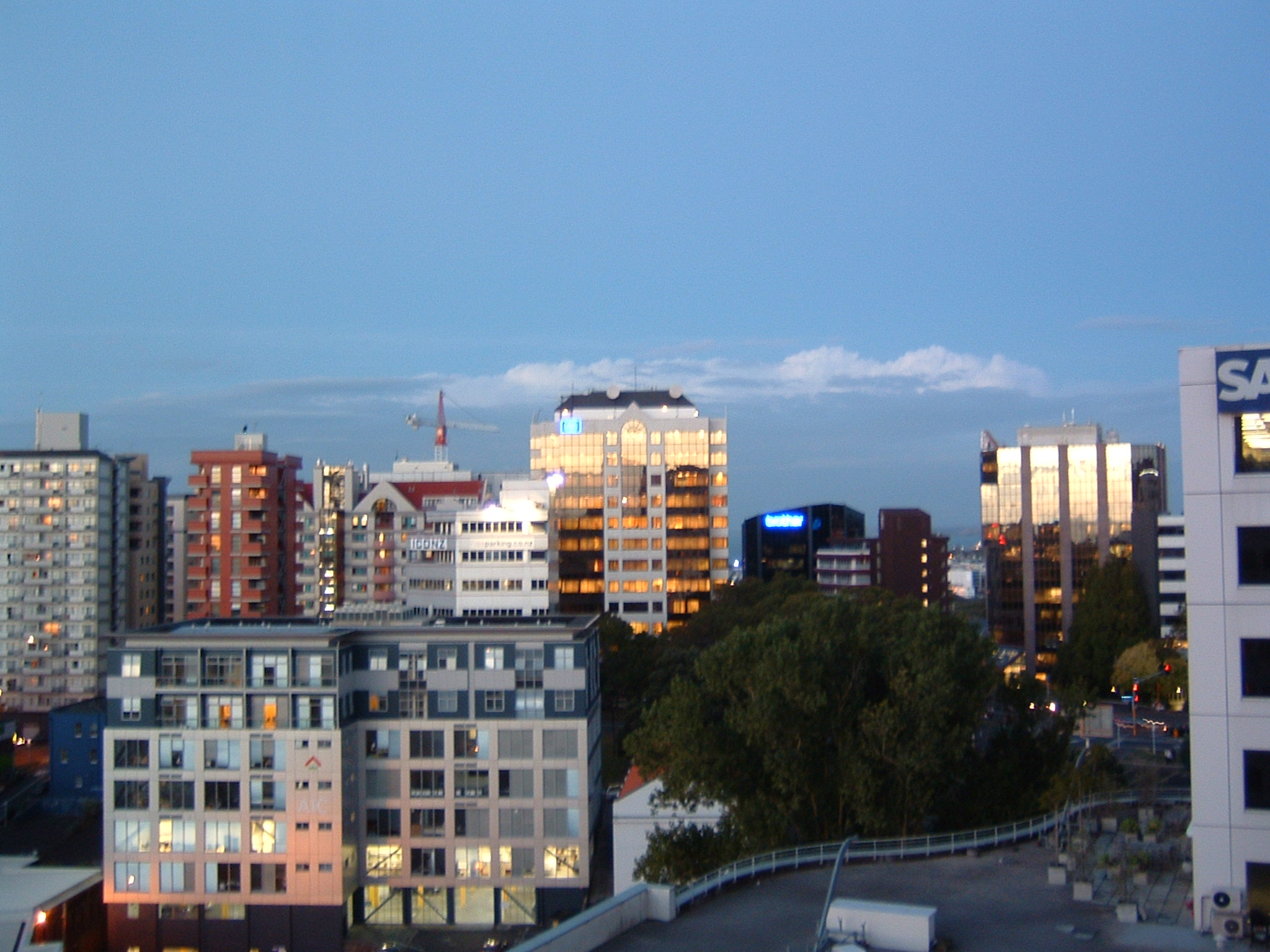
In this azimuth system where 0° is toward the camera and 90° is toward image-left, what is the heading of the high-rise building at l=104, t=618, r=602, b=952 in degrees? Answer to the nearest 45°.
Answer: approximately 0°

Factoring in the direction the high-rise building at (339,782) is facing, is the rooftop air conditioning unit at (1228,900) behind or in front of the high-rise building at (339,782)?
in front

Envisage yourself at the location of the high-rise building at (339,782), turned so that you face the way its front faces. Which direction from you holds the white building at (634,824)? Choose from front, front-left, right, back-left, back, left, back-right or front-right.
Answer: front-left

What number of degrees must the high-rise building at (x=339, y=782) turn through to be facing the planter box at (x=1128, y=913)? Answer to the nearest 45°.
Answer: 0° — it already faces it

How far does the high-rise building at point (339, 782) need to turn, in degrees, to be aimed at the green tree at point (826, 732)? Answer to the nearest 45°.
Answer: approximately 45° to its left

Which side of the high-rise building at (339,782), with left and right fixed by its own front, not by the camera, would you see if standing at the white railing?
front
